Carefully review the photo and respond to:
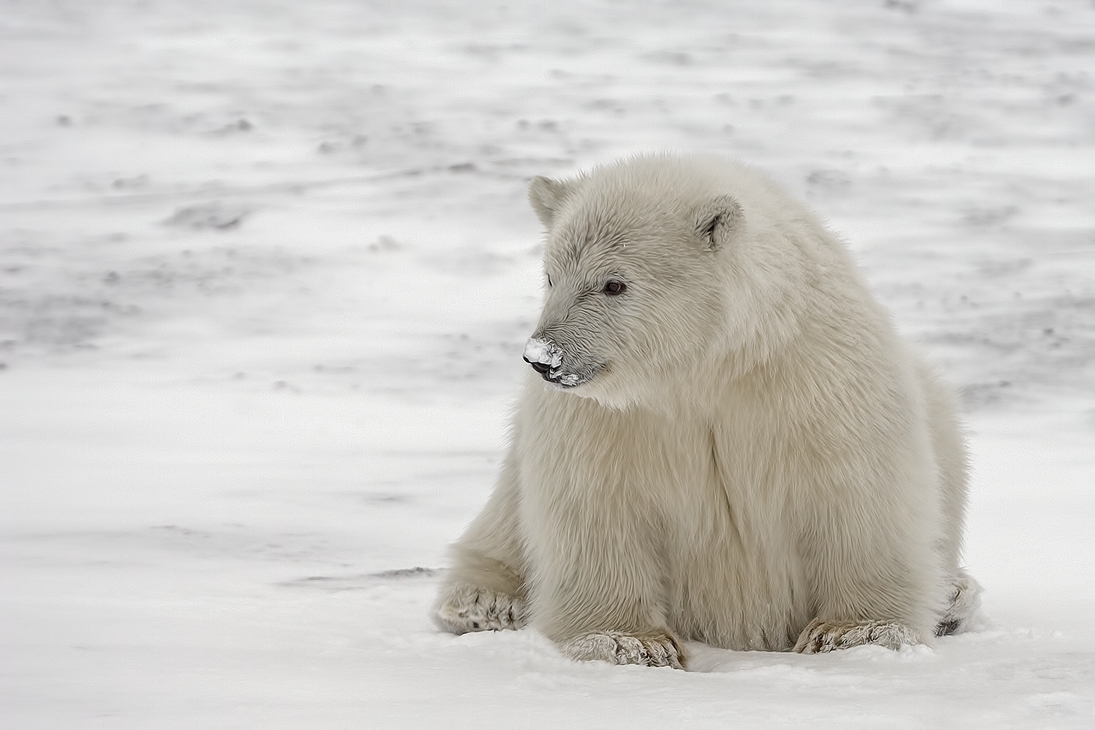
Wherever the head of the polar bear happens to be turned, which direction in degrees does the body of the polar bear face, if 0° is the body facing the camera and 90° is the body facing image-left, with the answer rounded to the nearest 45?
approximately 0°
